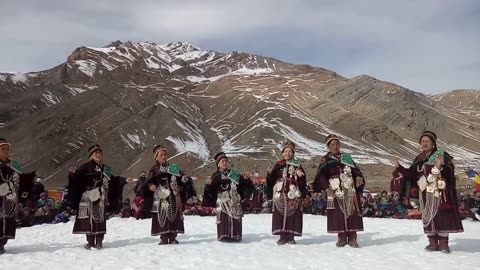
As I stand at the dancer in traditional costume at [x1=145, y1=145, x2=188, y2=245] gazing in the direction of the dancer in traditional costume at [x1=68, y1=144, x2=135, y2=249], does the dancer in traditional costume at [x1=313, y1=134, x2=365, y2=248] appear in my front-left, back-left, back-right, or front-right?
back-left

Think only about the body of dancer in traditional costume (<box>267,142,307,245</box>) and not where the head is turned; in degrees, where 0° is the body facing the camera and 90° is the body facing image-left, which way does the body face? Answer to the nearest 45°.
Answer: approximately 0°

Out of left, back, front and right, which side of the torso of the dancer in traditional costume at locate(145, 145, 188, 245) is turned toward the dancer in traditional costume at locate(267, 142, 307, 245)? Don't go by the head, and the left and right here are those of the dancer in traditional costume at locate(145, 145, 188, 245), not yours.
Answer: left

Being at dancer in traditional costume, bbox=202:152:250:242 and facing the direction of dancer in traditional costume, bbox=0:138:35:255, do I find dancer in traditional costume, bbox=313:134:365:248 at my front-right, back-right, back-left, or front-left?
back-left

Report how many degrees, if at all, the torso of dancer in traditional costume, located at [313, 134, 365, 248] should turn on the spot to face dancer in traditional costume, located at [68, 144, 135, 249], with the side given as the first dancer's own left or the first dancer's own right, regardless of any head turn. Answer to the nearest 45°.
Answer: approximately 90° to the first dancer's own right

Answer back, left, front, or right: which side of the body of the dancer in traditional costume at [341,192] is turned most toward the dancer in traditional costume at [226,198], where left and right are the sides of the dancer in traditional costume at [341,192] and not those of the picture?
right

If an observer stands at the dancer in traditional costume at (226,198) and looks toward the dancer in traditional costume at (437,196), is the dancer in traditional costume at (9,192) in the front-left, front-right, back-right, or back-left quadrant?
back-right

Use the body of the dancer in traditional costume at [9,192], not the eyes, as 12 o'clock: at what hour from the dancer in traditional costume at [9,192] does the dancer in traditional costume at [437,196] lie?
the dancer in traditional costume at [437,196] is roughly at 10 o'clock from the dancer in traditional costume at [9,192].

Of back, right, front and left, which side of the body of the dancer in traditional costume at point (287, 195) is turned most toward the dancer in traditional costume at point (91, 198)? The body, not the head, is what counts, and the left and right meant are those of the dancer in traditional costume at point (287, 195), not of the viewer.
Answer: right
